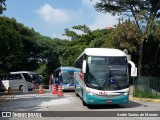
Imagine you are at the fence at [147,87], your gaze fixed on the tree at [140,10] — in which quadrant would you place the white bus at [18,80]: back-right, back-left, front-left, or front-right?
front-left

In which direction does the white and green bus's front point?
toward the camera

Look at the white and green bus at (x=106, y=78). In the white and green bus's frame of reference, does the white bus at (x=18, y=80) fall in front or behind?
behind

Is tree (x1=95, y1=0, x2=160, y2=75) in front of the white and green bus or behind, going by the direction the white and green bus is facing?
behind

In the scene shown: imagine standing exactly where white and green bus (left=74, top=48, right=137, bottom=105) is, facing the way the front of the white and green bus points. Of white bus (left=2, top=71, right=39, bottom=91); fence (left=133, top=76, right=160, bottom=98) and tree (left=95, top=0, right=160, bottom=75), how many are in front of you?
0
